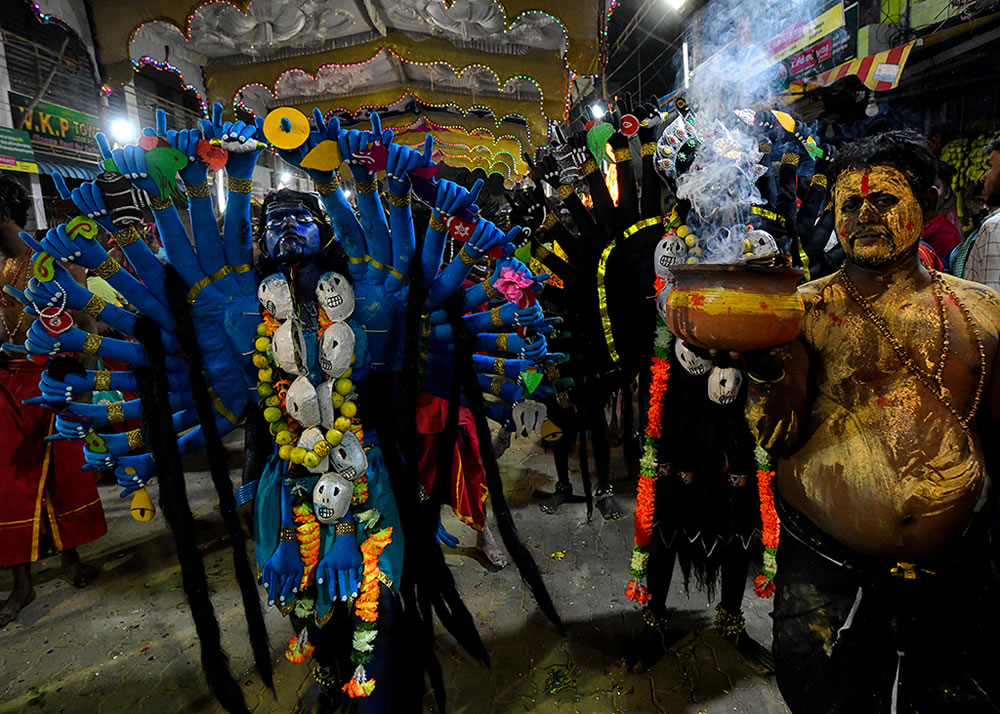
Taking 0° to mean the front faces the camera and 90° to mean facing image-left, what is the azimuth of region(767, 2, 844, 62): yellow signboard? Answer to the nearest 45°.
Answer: approximately 45°

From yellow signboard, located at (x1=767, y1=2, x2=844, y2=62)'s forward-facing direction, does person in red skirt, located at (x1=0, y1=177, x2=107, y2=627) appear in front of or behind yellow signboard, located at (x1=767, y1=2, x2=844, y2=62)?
in front

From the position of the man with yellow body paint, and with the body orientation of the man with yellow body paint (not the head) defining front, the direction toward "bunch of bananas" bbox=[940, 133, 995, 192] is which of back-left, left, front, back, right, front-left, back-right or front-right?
back

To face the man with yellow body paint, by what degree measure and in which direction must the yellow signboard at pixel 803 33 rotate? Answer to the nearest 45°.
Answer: approximately 45° to its left

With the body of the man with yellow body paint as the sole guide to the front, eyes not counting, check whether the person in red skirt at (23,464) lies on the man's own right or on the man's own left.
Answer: on the man's own right

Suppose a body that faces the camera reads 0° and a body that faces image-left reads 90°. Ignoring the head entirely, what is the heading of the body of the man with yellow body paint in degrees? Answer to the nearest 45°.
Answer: approximately 0°

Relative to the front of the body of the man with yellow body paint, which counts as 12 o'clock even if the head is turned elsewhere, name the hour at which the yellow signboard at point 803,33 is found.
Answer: The yellow signboard is roughly at 6 o'clock from the man with yellow body paint.

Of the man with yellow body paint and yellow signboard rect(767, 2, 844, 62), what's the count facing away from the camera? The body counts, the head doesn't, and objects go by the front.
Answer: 0

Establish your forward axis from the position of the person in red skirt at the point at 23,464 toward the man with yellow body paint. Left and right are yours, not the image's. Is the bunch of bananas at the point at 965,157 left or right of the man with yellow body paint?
left
